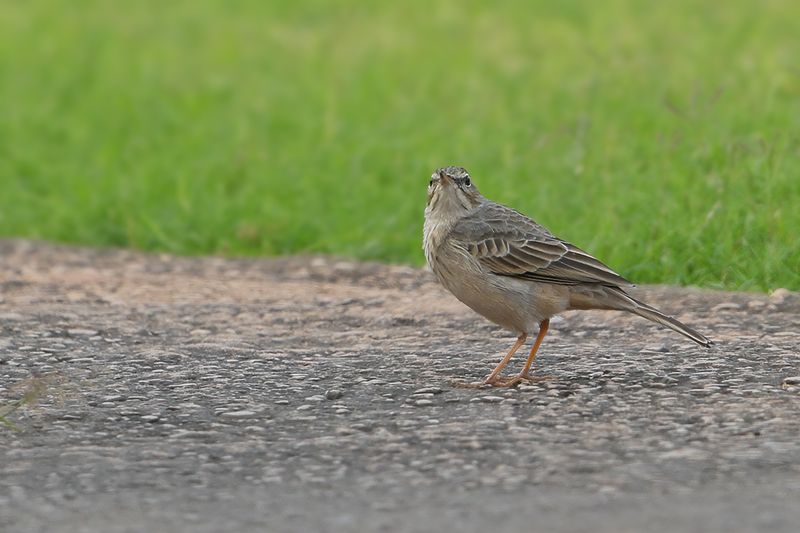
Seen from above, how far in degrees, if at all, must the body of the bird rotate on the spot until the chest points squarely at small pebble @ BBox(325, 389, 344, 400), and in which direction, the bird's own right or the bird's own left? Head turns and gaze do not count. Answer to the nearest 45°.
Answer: approximately 45° to the bird's own left

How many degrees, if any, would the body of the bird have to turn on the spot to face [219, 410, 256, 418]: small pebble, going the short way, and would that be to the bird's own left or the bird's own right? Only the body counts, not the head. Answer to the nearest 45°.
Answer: approximately 45° to the bird's own left

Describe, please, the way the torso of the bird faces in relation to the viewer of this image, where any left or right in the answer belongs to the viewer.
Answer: facing to the left of the viewer

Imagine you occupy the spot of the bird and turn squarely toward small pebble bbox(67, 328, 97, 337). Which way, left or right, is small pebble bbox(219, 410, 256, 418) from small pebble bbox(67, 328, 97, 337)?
left
